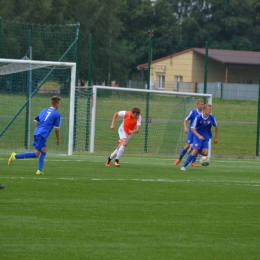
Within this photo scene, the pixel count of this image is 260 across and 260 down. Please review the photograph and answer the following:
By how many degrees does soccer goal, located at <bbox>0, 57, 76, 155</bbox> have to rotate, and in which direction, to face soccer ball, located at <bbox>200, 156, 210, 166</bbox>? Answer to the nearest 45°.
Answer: approximately 45° to its left

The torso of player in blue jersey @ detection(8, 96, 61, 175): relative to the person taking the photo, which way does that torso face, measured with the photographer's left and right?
facing away from the viewer and to the right of the viewer

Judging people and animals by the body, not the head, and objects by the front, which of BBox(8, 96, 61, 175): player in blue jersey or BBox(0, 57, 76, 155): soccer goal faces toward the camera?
the soccer goal

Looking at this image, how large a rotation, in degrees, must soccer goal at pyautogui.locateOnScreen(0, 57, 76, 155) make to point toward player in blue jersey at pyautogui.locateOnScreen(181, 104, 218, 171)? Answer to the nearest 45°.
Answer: approximately 45° to its left

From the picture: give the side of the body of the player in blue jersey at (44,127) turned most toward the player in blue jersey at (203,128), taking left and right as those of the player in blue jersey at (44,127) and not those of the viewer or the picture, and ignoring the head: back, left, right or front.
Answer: front

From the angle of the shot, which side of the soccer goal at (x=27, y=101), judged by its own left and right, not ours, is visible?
front

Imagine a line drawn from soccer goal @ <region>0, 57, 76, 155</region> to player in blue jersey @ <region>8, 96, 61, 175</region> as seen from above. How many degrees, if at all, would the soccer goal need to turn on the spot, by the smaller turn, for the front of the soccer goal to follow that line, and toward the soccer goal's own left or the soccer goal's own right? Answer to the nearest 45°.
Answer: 0° — it already faces them
